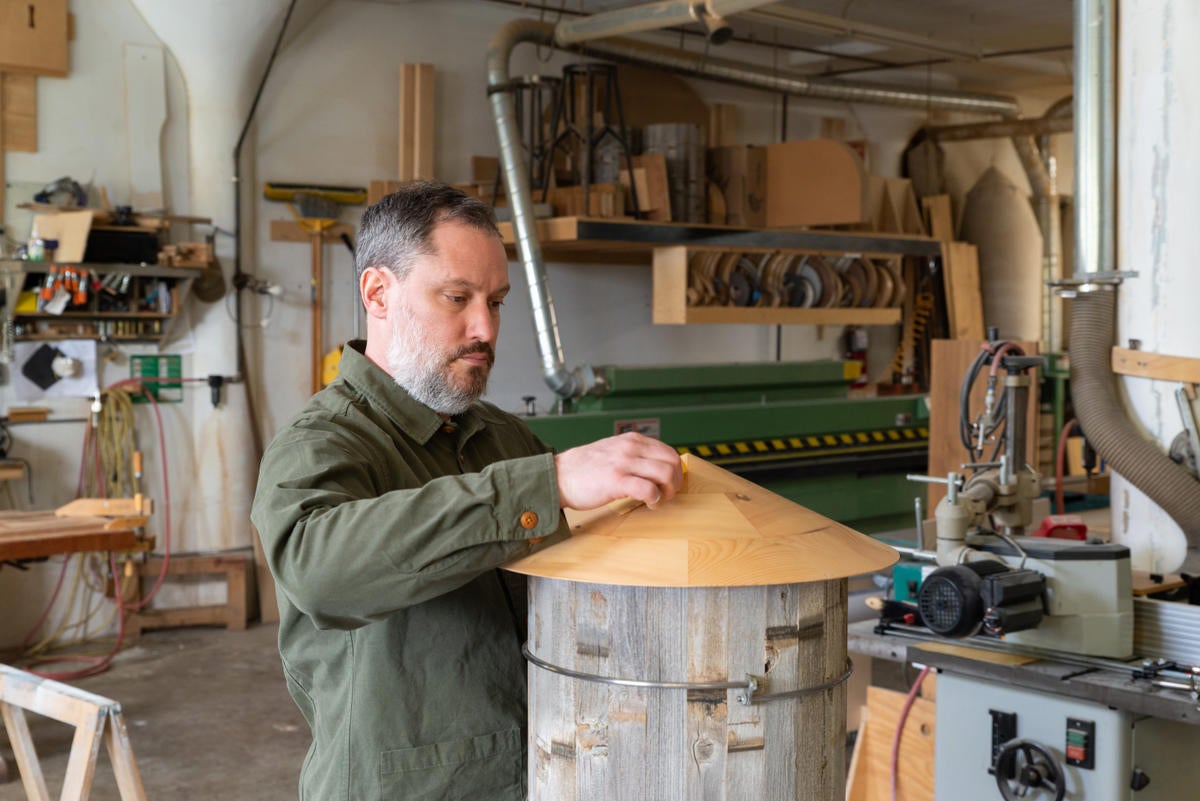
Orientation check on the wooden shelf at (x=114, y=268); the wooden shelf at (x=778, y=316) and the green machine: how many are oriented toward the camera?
3

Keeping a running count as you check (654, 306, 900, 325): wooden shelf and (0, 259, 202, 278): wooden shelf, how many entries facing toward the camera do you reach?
2

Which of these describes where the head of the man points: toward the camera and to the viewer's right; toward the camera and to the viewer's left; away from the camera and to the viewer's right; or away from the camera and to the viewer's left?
toward the camera and to the viewer's right

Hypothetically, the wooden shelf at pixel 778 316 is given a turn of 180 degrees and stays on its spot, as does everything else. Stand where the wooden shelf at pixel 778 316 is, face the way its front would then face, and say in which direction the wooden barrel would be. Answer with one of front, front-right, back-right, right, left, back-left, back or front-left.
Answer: back

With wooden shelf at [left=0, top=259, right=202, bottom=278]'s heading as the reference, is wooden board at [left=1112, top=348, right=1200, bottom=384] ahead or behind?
ahead

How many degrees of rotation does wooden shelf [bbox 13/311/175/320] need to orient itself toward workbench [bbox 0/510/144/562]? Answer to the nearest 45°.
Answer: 0° — it already faces it

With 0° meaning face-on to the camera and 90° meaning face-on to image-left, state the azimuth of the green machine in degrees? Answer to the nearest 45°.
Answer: approximately 0°

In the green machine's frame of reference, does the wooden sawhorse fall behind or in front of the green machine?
in front

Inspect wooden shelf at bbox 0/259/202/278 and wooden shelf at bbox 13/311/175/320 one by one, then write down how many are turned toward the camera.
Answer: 2

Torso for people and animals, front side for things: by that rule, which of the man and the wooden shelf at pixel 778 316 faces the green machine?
the wooden shelf

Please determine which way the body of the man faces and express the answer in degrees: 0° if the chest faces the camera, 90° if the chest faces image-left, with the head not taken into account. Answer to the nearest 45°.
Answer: approximately 315°
